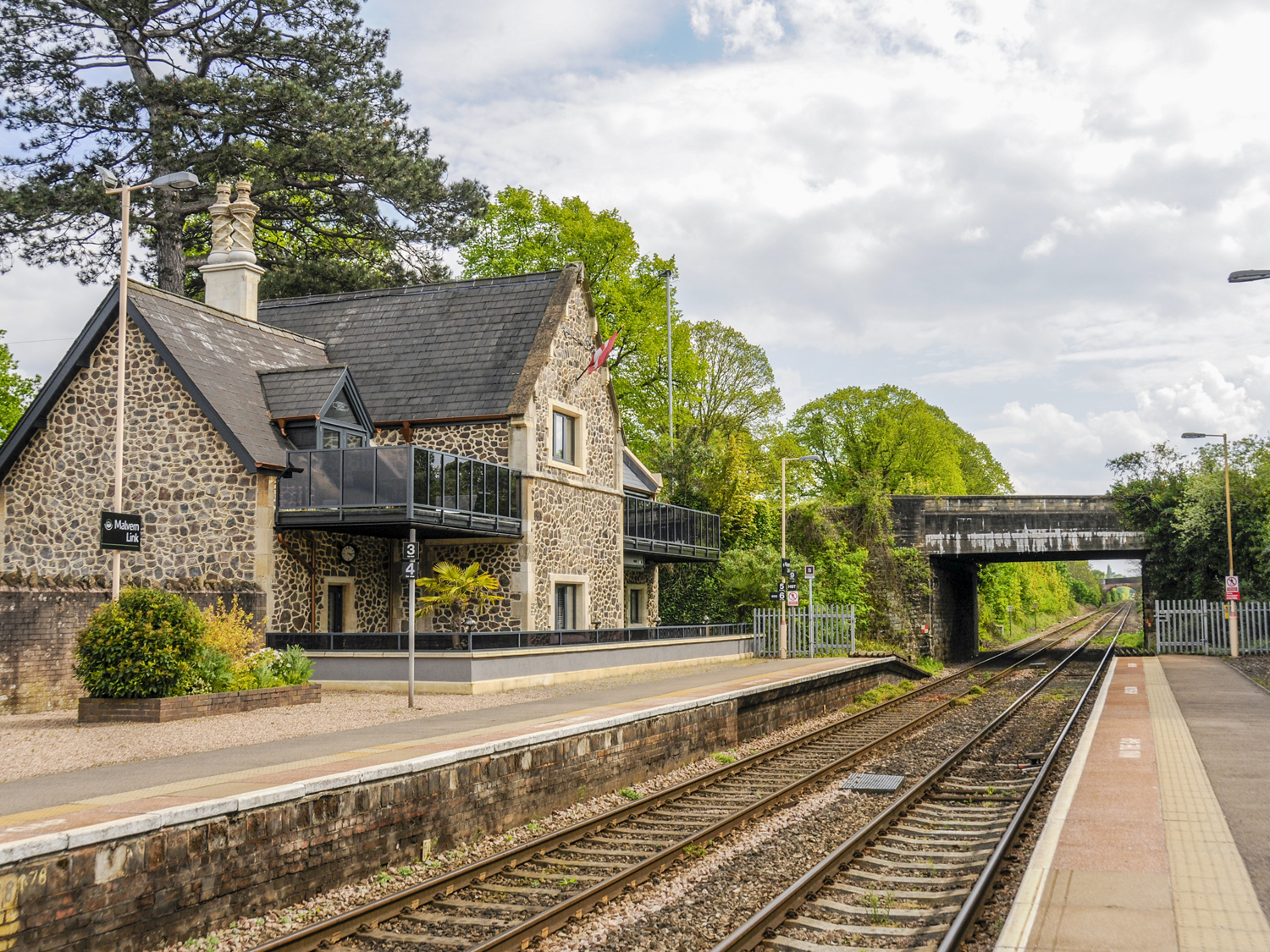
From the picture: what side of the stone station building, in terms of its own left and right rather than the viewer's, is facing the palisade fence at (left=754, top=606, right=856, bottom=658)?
left

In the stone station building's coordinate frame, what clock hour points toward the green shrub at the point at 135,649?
The green shrub is roughly at 2 o'clock from the stone station building.

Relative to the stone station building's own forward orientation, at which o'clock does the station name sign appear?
The station name sign is roughly at 2 o'clock from the stone station building.

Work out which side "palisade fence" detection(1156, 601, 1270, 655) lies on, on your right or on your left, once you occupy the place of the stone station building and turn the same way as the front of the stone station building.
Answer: on your left

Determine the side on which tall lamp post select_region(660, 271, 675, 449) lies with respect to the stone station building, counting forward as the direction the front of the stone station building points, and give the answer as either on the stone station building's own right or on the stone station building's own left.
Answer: on the stone station building's own left

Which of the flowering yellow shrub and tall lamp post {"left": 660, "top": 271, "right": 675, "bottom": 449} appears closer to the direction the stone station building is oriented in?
the flowering yellow shrub

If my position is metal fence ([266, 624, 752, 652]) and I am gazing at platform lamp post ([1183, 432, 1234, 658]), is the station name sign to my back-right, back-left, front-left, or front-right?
back-right

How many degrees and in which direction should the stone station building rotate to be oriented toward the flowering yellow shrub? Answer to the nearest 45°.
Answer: approximately 45° to its right

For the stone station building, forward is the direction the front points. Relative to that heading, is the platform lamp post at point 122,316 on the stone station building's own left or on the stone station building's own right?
on the stone station building's own right

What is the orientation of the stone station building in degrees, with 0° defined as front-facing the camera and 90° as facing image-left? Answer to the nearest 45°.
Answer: approximately 315°
